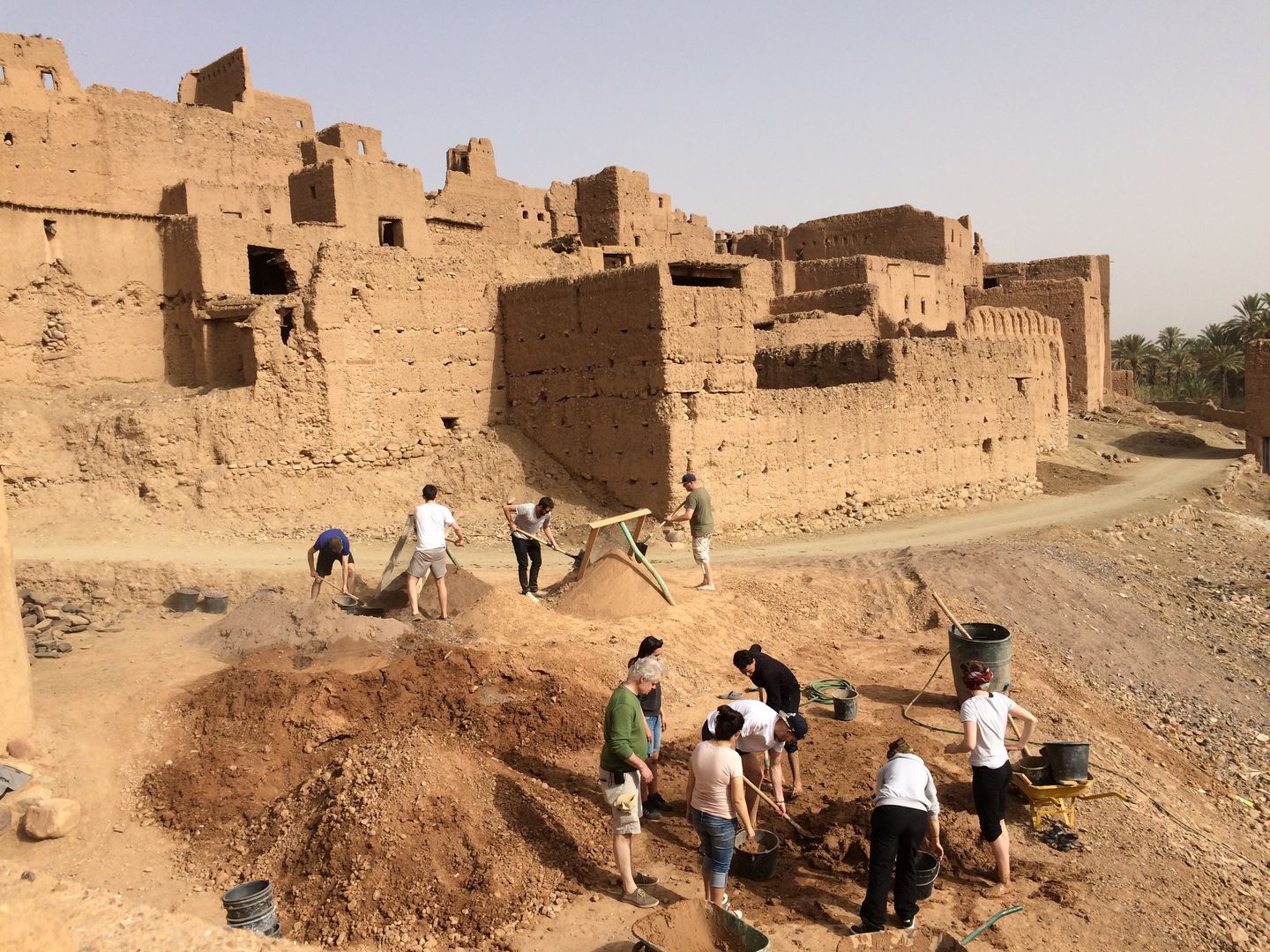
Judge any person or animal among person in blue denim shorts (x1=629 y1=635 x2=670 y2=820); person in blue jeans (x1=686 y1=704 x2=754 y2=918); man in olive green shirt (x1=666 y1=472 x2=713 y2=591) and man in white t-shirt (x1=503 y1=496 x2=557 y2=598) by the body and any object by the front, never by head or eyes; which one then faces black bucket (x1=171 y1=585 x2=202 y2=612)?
the man in olive green shirt

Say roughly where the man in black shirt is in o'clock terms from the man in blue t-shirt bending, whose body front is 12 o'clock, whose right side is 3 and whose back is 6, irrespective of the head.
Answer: The man in black shirt is roughly at 11 o'clock from the man in blue t-shirt bending.

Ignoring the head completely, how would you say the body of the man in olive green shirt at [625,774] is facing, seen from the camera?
to the viewer's right

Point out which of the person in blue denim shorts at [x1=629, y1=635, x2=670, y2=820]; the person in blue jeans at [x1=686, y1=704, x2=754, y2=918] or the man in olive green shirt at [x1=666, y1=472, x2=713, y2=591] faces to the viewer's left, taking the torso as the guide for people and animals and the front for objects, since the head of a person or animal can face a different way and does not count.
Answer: the man in olive green shirt

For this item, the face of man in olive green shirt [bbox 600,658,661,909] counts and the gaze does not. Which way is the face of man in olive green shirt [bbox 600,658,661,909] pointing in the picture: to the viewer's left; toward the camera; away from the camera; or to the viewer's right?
to the viewer's right

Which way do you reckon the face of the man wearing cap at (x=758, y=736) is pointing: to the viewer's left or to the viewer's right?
to the viewer's right

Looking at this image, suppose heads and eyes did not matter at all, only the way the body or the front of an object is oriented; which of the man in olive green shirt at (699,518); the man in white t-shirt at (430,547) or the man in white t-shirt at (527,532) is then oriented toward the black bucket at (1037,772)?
the man in white t-shirt at (527,532)

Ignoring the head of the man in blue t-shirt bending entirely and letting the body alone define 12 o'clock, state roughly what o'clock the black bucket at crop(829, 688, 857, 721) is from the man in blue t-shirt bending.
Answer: The black bucket is roughly at 10 o'clock from the man in blue t-shirt bending.

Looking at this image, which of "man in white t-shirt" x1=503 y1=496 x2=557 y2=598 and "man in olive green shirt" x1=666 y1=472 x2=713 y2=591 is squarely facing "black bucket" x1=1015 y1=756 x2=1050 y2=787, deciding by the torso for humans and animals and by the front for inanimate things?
the man in white t-shirt

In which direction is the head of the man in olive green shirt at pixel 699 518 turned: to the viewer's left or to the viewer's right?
to the viewer's left

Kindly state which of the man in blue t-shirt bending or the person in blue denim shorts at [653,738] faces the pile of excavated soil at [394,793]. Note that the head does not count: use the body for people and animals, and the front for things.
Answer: the man in blue t-shirt bending

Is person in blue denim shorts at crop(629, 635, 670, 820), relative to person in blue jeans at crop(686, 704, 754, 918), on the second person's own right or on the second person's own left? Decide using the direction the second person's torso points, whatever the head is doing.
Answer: on the second person's own left

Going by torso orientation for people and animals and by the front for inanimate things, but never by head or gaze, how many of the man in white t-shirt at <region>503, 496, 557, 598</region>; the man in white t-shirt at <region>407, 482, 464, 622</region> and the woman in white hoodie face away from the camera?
2

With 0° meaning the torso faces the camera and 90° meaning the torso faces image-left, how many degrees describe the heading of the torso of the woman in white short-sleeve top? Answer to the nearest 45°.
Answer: approximately 135°

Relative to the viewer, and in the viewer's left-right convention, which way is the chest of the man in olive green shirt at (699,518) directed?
facing to the left of the viewer

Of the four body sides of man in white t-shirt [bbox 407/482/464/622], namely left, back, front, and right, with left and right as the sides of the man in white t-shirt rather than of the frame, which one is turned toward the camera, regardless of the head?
back
